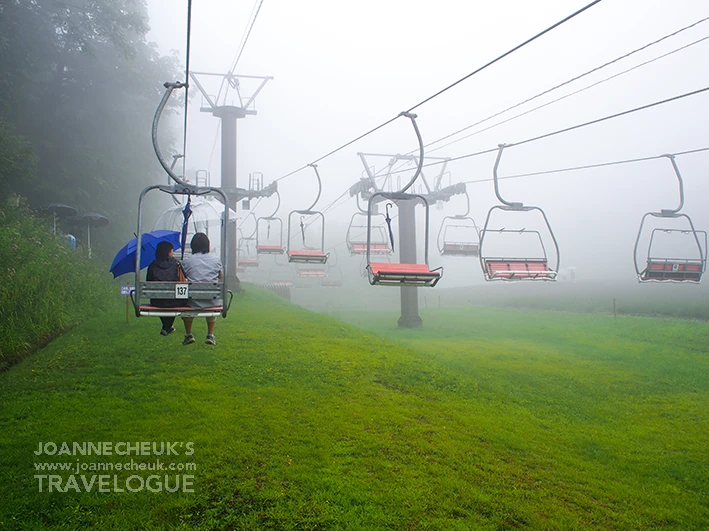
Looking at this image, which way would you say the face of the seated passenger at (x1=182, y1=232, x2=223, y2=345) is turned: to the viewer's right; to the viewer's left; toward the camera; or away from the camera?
away from the camera

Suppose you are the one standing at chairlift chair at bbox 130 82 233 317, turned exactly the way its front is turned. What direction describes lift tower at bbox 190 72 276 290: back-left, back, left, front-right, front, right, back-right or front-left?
front

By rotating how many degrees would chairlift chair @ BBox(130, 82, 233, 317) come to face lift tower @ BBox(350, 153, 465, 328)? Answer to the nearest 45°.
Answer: approximately 45° to its right

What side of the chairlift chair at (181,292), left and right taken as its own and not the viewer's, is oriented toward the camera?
back

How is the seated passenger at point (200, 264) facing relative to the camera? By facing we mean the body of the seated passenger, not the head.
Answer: away from the camera

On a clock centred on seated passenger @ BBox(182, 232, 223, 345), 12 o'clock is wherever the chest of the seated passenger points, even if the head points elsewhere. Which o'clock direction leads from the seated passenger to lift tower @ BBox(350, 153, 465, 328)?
The lift tower is roughly at 1 o'clock from the seated passenger.

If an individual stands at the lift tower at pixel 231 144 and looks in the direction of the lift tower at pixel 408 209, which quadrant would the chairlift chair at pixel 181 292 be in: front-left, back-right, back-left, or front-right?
front-right

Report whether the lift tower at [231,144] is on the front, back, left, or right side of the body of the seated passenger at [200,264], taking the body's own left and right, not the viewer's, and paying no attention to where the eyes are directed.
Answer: front
